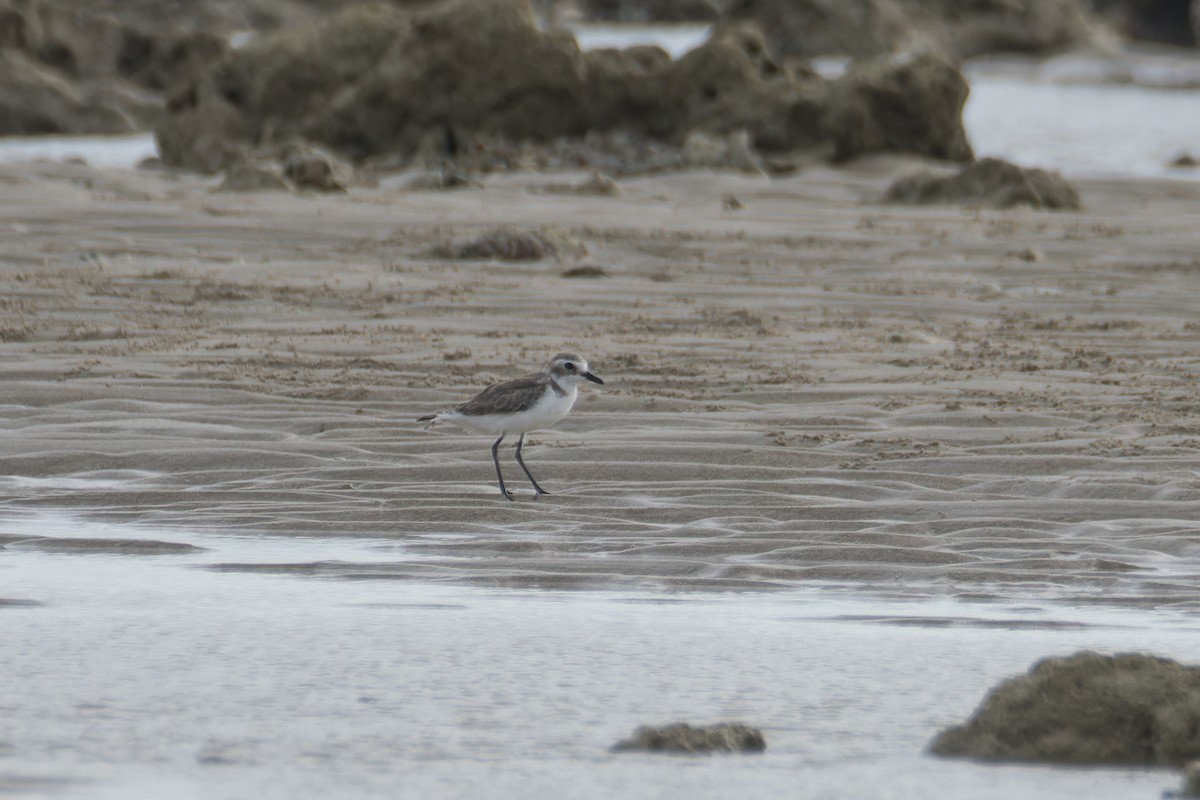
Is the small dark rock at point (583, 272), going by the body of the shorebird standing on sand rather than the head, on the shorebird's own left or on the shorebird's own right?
on the shorebird's own left

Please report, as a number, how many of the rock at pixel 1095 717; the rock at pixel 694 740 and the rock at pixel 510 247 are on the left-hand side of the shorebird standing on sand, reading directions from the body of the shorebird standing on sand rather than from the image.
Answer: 1

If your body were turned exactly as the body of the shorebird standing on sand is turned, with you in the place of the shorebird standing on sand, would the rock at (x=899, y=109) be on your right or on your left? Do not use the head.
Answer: on your left

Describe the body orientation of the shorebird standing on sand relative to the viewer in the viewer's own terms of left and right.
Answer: facing to the right of the viewer

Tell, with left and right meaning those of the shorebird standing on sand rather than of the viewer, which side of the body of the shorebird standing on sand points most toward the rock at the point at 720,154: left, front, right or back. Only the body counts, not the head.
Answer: left

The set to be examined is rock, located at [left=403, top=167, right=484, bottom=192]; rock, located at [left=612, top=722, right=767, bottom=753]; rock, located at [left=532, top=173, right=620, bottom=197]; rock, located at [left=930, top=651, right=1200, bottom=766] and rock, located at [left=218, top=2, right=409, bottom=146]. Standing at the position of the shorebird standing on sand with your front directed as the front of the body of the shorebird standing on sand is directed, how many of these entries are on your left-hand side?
3

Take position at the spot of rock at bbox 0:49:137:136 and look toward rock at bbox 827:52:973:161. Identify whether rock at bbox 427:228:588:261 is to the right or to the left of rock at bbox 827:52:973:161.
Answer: right

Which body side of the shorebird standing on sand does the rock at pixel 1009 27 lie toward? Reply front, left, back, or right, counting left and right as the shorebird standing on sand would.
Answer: left

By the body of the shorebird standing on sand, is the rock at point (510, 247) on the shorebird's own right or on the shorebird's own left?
on the shorebird's own left

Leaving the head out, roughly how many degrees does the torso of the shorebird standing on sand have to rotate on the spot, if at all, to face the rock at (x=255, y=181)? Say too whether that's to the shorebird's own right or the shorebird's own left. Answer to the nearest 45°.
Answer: approximately 90° to the shorebird's own left

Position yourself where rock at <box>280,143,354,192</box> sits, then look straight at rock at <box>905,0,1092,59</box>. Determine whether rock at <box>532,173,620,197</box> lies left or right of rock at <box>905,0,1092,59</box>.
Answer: right

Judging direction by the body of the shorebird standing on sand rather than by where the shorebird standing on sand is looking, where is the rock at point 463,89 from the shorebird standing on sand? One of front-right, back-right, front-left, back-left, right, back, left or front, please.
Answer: left

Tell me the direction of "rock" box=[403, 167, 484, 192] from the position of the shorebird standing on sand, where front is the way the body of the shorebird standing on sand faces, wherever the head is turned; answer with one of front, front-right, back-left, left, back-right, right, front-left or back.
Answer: left

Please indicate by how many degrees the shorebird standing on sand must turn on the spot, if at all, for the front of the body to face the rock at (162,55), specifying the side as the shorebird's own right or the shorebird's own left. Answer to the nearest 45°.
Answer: approximately 90° to the shorebird's own left

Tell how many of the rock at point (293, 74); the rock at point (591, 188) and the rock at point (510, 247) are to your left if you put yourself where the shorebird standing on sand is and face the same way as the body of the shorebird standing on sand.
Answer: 3

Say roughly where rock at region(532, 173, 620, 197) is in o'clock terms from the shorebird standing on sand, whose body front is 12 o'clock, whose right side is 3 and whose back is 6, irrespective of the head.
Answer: The rock is roughly at 9 o'clock from the shorebird standing on sand.
